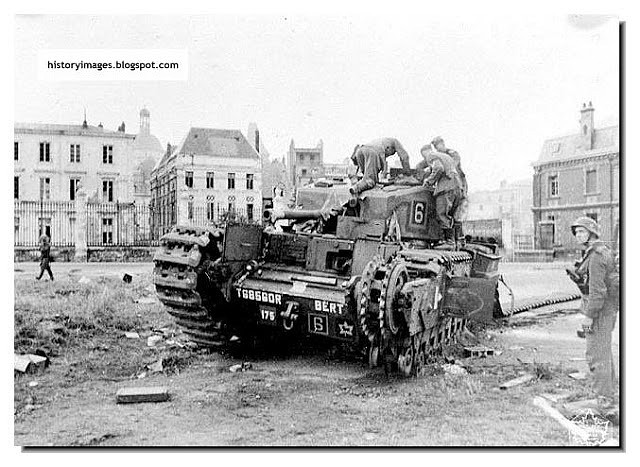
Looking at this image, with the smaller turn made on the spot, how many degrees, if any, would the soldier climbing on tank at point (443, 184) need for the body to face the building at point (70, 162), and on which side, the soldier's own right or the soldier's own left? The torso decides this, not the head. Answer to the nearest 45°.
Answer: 0° — they already face it

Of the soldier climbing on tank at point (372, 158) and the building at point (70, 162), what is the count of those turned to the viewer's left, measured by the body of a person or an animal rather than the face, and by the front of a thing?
0

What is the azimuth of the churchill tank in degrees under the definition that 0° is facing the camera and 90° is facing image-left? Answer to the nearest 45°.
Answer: approximately 45°

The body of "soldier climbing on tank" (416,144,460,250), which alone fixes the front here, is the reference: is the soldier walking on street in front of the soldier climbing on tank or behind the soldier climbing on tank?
in front

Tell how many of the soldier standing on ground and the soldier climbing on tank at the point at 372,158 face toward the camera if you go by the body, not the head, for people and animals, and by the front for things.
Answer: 0

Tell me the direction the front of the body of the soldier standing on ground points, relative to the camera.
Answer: to the viewer's left

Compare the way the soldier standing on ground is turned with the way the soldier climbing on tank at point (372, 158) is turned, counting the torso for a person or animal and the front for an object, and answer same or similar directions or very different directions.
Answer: very different directions

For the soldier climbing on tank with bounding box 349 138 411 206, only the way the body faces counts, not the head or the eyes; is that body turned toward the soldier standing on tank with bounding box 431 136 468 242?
yes

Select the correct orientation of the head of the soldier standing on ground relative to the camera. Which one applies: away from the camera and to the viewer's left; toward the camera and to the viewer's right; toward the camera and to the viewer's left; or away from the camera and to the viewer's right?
toward the camera and to the viewer's left

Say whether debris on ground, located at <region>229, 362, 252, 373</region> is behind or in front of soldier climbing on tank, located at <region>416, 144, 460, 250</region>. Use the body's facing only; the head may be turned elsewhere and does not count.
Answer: in front

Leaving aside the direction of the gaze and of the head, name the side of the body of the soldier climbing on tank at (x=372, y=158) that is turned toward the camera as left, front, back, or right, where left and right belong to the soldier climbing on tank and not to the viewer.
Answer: right

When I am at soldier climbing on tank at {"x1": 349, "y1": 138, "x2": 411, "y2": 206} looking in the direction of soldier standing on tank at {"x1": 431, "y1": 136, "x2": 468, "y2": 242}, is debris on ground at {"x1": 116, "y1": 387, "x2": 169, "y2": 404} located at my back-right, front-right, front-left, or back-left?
back-right
